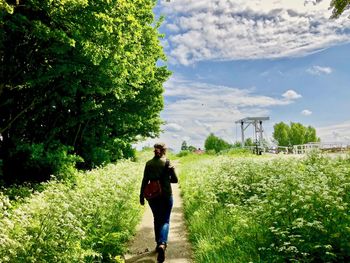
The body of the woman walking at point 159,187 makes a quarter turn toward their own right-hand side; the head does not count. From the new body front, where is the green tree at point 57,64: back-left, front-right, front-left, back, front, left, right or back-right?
back-left

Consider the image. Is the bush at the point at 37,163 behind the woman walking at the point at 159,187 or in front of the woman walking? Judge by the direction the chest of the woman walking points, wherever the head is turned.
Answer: in front

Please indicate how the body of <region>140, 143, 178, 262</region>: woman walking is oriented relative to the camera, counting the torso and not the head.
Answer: away from the camera
